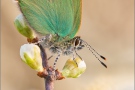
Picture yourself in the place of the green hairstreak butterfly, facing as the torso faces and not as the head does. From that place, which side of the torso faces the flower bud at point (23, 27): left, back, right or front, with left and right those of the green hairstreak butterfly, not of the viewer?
back

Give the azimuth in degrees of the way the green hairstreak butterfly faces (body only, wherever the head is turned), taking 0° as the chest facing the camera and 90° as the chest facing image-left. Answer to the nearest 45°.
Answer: approximately 270°
